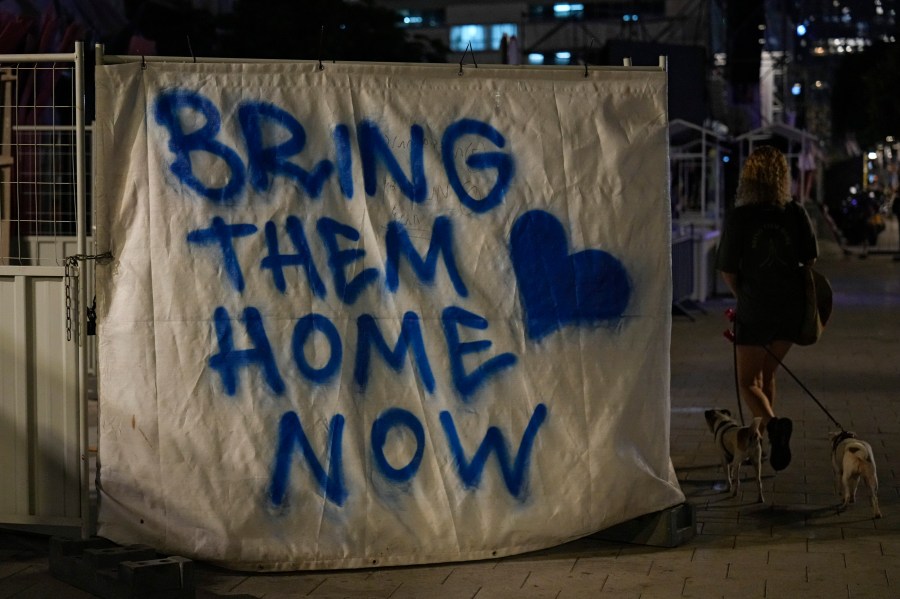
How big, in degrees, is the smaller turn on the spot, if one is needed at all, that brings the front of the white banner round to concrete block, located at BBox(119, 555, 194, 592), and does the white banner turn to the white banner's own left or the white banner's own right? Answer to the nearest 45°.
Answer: approximately 45° to the white banner's own right

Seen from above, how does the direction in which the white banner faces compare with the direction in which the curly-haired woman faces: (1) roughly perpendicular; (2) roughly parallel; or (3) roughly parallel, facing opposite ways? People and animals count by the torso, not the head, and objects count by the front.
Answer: roughly parallel, facing opposite ways

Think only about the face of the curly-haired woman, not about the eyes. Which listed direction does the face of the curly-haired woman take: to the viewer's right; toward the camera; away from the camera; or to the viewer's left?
away from the camera

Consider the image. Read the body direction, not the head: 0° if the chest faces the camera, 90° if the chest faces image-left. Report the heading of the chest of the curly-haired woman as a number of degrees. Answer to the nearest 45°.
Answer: approximately 180°

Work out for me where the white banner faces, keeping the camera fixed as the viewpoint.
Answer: facing the viewer

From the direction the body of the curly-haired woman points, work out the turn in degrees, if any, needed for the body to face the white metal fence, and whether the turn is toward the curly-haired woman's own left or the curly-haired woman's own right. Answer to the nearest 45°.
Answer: approximately 135° to the curly-haired woman's own left

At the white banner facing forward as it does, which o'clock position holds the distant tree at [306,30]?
The distant tree is roughly at 6 o'clock from the white banner.

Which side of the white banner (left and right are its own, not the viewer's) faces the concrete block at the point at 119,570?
right

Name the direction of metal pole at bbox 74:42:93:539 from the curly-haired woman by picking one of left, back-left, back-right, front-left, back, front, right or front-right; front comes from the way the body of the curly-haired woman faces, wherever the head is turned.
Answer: back-left

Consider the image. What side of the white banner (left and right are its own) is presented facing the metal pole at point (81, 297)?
right
